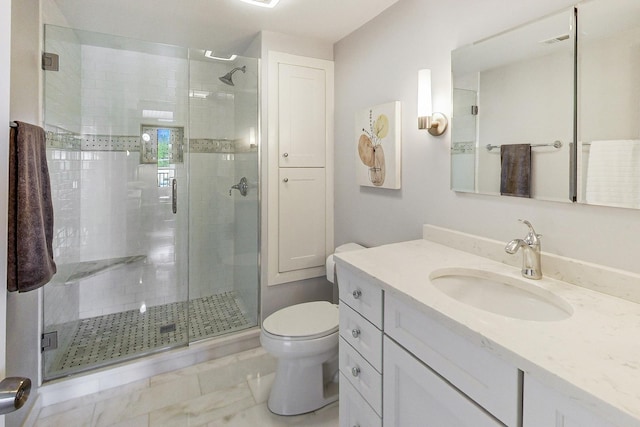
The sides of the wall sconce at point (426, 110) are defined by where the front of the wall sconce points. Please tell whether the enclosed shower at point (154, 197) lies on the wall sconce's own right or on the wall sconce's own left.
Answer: on the wall sconce's own right

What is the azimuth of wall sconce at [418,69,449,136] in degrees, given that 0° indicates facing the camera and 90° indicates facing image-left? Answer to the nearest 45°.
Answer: approximately 45°

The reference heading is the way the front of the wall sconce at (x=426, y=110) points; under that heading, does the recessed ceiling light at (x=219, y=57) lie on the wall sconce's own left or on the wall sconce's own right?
on the wall sconce's own right

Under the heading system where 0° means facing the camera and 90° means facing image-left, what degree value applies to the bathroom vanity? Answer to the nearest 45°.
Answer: approximately 45°

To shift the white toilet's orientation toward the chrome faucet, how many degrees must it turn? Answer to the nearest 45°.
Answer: approximately 90° to its left

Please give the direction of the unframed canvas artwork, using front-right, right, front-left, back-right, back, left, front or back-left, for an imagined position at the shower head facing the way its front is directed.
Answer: back-left
